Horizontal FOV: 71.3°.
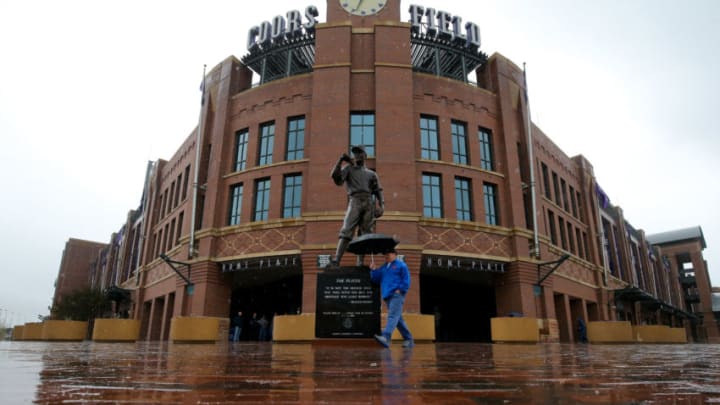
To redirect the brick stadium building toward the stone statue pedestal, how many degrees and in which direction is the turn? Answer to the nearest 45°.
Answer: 0° — it already faces it

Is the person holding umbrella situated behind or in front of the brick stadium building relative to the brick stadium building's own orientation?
in front

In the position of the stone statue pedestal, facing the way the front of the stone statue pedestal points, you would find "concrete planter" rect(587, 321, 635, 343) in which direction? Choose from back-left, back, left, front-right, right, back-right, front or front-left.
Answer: back-left

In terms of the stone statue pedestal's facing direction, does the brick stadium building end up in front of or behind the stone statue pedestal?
behind

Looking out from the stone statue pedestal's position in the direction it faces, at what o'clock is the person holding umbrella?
The person holding umbrella is roughly at 11 o'clock from the stone statue pedestal.

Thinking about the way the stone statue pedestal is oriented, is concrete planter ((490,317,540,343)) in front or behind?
behind

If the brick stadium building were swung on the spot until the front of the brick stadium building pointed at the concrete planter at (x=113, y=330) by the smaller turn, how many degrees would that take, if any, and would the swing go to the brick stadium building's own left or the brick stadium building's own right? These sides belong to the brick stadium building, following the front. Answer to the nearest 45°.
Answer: approximately 45° to the brick stadium building's own right

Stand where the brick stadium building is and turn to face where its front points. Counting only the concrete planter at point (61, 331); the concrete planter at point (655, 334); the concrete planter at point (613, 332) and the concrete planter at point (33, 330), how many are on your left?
2

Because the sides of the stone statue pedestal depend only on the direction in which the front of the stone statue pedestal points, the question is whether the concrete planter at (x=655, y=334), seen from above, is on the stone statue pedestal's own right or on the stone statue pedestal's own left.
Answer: on the stone statue pedestal's own left

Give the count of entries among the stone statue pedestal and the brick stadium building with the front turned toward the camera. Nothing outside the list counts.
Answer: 2

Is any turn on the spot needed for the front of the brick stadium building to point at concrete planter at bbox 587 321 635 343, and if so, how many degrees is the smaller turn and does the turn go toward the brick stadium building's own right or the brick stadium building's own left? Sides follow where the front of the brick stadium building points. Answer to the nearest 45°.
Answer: approximately 90° to the brick stadium building's own left
